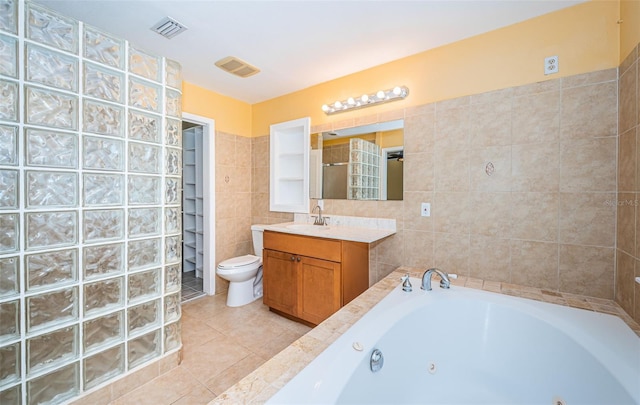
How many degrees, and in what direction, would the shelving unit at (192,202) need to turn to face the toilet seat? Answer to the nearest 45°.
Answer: approximately 45° to its left

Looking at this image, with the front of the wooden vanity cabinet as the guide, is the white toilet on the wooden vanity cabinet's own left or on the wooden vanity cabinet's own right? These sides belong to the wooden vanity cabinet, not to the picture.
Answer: on the wooden vanity cabinet's own right

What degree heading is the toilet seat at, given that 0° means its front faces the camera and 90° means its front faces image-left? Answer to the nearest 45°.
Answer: approximately 45°

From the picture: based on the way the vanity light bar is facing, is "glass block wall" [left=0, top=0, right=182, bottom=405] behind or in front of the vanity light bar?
in front

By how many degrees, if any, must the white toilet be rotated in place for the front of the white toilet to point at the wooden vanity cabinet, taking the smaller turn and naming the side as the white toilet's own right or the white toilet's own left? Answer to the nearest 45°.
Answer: approximately 90° to the white toilet's own left

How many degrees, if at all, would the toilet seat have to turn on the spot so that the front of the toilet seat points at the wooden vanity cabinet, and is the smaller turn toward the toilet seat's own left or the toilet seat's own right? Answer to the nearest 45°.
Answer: approximately 90° to the toilet seat's own left

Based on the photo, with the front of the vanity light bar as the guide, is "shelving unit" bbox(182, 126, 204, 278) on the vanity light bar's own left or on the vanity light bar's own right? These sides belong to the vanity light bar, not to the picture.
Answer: on the vanity light bar's own right

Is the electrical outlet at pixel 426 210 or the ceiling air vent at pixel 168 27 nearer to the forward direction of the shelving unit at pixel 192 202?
the ceiling air vent

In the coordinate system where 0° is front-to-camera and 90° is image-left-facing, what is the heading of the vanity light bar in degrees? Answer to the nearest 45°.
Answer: approximately 45°

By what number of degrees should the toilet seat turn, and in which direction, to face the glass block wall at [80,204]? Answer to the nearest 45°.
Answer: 0° — it already faces it
